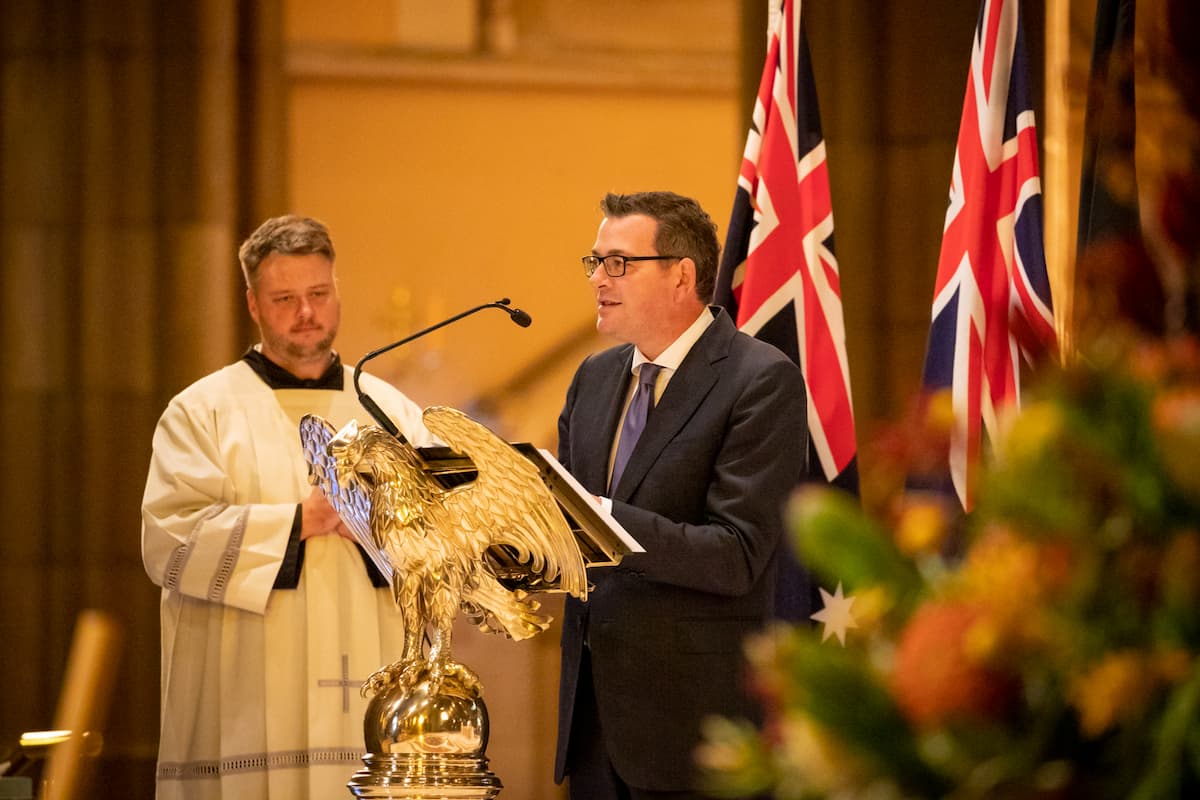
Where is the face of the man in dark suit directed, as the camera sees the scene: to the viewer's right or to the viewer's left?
to the viewer's left

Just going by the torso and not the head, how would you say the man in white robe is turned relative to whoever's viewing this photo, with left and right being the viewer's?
facing the viewer and to the right of the viewer

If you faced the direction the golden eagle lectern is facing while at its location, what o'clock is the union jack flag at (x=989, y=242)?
The union jack flag is roughly at 6 o'clock from the golden eagle lectern.

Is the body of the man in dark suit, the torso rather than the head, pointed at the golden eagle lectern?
yes

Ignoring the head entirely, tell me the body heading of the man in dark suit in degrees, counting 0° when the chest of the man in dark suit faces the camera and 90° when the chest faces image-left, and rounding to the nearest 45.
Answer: approximately 45°

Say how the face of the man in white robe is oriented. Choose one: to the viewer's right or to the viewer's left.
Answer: to the viewer's right

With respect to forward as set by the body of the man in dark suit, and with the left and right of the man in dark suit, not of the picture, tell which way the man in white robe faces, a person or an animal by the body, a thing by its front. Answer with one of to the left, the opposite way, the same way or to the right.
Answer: to the left

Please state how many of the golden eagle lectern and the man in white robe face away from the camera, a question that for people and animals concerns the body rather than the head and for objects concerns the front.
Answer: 0

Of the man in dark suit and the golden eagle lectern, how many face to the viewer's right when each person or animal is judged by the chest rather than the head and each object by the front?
0

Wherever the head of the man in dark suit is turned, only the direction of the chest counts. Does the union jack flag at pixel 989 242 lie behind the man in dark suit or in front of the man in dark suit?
behind

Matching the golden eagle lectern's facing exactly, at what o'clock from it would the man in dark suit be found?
The man in dark suit is roughly at 6 o'clock from the golden eagle lectern.

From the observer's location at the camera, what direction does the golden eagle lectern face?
facing the viewer and to the left of the viewer
